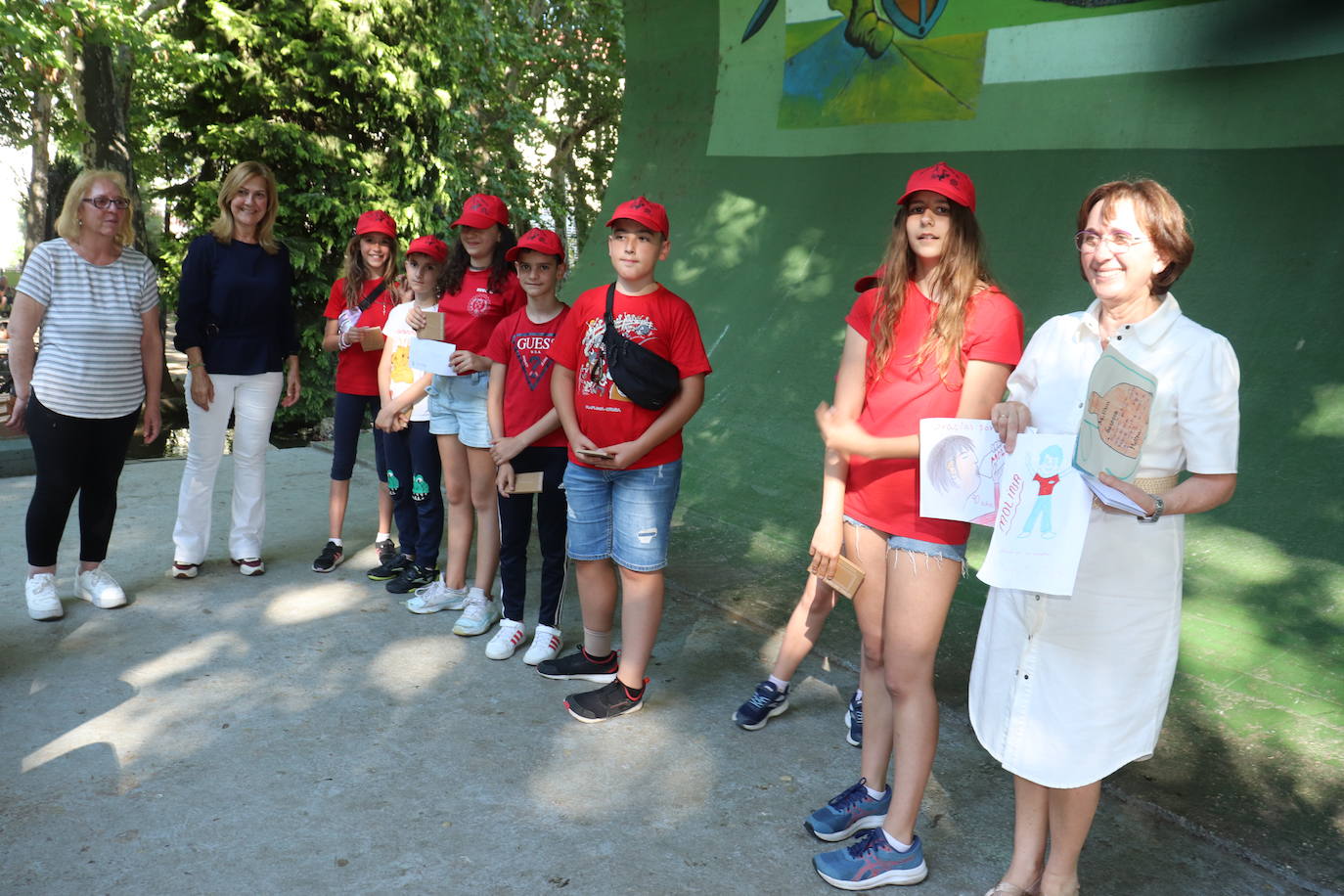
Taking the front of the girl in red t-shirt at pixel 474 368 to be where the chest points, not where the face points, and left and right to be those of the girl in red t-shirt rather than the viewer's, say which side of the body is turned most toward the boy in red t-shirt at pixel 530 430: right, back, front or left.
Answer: left

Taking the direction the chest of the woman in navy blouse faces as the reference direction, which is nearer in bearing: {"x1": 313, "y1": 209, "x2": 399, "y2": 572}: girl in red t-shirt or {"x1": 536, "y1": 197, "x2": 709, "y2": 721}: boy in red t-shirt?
the boy in red t-shirt

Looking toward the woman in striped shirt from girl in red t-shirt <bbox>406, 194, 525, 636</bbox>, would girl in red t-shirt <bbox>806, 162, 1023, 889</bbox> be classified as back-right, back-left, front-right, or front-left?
back-left

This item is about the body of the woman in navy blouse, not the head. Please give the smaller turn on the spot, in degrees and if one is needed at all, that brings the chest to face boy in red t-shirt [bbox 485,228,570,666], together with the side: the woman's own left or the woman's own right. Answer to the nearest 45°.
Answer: approximately 45° to the woman's own left

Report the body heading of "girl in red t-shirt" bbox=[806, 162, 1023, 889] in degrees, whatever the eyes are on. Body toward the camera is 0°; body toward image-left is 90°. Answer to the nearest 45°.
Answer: approximately 45°

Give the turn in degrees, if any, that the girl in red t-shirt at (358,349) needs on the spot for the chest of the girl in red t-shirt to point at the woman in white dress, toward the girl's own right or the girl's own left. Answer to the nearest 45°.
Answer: approximately 45° to the girl's own left

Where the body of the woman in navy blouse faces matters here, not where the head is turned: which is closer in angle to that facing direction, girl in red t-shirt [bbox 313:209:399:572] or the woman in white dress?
the woman in white dress

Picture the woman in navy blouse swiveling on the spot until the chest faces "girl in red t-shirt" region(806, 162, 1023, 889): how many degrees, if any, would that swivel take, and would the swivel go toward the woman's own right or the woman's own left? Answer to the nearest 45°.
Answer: approximately 45° to the woman's own left

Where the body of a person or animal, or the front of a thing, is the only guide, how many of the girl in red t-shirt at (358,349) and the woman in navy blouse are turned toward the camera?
2
